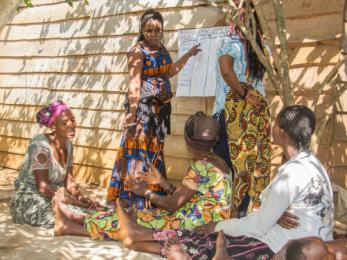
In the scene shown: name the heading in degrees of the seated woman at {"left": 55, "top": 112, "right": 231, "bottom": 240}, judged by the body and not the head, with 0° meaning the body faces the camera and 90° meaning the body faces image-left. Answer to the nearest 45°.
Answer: approximately 135°

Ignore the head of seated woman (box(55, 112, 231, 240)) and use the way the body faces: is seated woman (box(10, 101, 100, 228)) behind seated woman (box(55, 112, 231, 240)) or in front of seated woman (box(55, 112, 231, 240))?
in front

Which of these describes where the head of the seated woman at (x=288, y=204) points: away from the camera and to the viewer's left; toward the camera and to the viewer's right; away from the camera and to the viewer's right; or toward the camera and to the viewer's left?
away from the camera and to the viewer's left

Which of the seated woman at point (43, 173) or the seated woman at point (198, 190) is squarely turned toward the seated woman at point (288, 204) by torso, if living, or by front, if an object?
the seated woman at point (43, 173)

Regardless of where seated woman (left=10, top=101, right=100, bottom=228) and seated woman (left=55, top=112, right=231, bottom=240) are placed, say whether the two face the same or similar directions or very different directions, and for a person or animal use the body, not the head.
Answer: very different directions

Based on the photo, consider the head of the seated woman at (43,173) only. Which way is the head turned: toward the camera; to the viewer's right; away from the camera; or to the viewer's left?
to the viewer's right

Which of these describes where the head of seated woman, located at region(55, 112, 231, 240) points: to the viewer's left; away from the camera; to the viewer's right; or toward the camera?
away from the camera

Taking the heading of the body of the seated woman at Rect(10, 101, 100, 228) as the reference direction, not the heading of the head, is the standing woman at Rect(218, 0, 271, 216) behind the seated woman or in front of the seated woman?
in front

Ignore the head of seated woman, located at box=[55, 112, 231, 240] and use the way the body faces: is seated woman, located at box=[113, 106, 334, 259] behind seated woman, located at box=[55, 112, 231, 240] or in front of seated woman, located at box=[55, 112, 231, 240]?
behind

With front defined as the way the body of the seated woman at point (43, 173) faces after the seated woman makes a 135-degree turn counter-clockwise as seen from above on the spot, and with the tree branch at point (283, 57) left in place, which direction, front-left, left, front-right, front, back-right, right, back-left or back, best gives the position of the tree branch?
back-right
